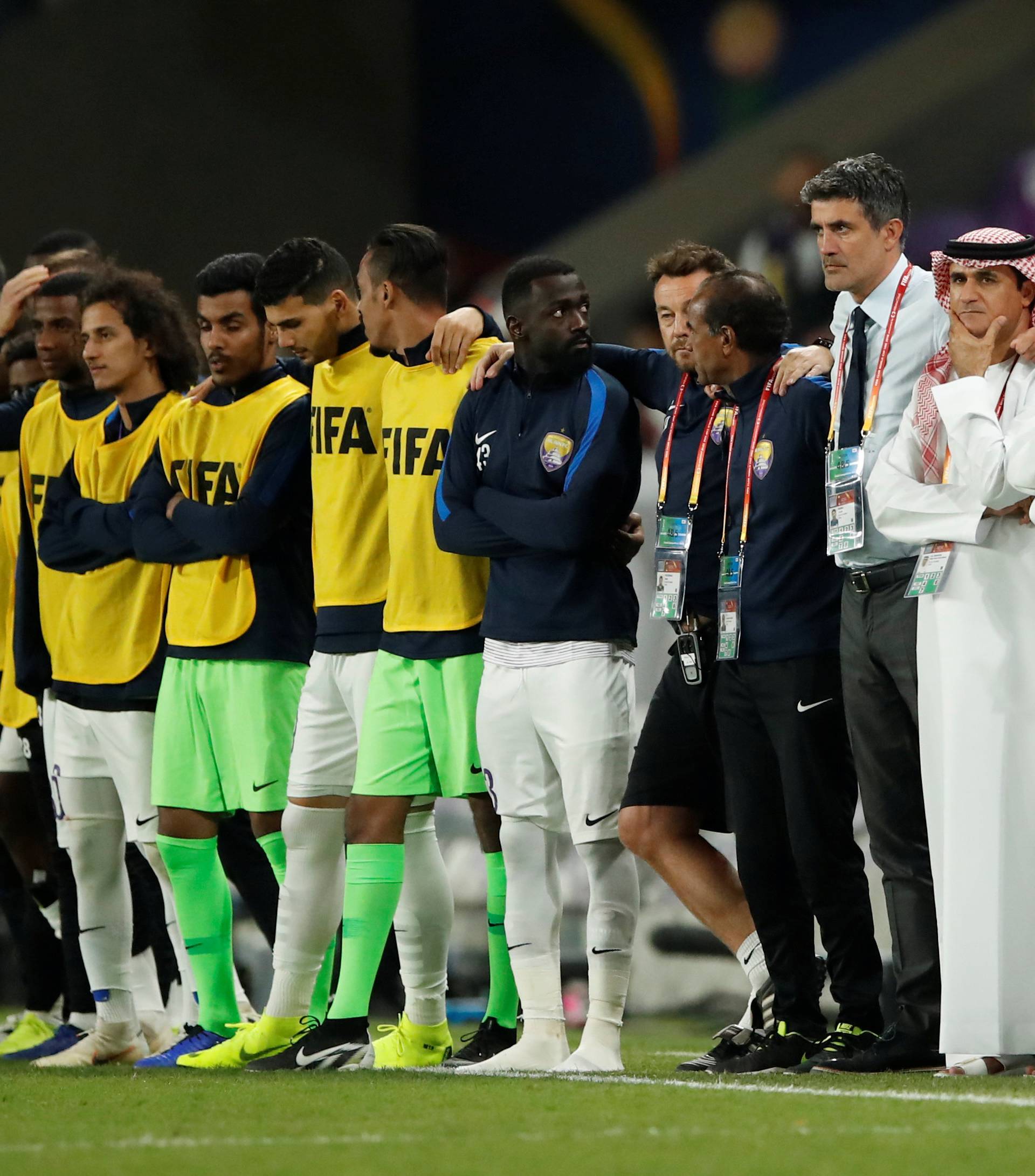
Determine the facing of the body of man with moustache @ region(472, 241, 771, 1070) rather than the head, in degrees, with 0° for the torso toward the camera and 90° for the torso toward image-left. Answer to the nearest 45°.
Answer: approximately 45°

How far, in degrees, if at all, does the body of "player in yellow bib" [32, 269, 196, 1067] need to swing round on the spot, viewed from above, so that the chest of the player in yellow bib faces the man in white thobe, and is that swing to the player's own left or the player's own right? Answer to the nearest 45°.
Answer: approximately 90° to the player's own left

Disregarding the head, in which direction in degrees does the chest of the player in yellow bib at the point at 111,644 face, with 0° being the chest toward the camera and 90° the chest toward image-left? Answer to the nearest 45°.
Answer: approximately 45°

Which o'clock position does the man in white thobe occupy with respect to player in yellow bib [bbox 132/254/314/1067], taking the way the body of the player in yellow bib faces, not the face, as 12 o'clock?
The man in white thobe is roughly at 9 o'clock from the player in yellow bib.

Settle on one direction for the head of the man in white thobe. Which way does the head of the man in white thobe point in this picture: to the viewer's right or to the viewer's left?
to the viewer's left

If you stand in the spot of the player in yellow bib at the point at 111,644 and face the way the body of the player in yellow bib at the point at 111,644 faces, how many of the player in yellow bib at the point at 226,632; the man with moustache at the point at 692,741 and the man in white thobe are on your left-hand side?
3

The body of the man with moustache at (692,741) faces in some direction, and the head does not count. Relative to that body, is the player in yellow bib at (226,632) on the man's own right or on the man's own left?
on the man's own right

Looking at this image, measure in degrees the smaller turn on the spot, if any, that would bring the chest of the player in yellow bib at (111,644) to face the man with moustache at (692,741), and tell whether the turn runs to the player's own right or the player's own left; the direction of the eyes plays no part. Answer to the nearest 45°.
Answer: approximately 90° to the player's own left
